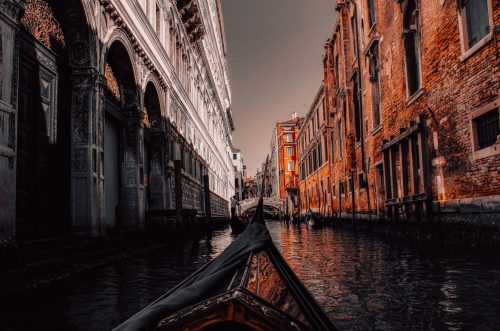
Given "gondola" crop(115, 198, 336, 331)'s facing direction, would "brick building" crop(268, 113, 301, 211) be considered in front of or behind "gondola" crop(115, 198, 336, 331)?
in front

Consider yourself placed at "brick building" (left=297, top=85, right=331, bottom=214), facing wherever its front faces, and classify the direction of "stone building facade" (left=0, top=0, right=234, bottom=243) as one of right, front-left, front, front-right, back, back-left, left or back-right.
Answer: left

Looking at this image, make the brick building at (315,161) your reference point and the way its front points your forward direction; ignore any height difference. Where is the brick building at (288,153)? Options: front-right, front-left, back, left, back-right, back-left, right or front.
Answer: right

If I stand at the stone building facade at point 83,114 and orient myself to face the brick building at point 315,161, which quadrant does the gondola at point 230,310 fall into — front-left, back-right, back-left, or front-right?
back-right

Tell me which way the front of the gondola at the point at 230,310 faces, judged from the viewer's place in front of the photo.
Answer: facing away from the viewer

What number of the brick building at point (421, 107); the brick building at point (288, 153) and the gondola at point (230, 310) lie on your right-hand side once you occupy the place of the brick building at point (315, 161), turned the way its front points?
1

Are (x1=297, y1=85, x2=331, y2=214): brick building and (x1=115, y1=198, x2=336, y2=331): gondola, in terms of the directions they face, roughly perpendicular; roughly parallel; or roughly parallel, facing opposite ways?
roughly perpendicular

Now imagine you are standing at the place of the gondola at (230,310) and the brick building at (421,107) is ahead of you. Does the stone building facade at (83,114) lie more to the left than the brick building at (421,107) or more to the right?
left

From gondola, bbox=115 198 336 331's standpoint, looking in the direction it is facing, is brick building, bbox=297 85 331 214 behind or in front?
in front

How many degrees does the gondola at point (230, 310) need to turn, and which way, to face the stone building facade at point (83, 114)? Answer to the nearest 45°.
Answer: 0° — it already faces it

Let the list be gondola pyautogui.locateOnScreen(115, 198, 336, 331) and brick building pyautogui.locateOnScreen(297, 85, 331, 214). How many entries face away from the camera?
1

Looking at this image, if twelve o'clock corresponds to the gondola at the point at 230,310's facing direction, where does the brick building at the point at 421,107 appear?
The brick building is roughly at 1 o'clock from the gondola.

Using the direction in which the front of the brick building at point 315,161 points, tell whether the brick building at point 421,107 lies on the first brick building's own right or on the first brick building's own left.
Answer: on the first brick building's own left

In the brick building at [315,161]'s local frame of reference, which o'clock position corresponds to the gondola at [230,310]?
The gondola is roughly at 9 o'clock from the brick building.

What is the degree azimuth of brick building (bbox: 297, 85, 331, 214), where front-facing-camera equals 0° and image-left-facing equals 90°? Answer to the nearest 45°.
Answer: approximately 90°
